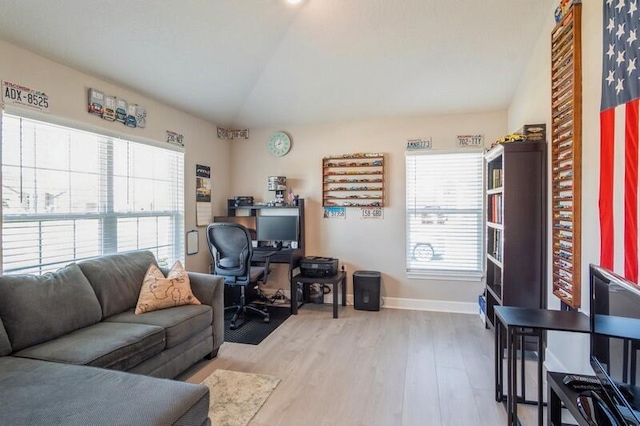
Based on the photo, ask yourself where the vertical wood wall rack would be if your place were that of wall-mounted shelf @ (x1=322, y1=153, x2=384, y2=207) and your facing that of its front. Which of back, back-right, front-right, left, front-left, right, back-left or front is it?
front-left

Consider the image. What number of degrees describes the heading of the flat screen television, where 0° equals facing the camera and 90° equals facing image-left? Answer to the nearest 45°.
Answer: approximately 45°

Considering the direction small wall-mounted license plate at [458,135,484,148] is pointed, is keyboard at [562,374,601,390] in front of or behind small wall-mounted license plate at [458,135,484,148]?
in front

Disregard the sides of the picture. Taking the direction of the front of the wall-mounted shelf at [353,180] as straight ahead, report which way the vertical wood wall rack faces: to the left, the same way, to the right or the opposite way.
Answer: to the right

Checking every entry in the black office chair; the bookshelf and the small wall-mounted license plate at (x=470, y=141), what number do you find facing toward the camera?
1

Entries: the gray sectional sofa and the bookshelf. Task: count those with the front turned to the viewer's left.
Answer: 1

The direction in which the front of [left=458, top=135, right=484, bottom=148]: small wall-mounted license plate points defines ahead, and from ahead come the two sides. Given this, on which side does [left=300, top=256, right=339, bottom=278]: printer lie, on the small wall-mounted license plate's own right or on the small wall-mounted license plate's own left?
on the small wall-mounted license plate's own right

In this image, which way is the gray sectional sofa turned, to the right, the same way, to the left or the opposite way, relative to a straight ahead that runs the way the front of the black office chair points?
to the right

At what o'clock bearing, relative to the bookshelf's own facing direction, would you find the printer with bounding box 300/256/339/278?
The printer is roughly at 12 o'clock from the bookshelf.

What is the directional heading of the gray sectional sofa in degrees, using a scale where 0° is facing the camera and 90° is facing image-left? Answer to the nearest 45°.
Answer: approximately 315°

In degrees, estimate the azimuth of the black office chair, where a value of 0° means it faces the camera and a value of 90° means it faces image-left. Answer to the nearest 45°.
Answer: approximately 225°

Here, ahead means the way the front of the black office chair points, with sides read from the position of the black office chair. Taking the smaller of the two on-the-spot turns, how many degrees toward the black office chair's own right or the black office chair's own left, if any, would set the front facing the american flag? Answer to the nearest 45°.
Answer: approximately 90° to the black office chair's own right

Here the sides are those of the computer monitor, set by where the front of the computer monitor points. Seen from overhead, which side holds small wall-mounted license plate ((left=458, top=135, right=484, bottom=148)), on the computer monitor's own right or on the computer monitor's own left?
on the computer monitor's own left

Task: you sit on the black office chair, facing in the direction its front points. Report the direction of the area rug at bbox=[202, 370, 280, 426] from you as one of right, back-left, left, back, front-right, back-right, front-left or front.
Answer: back-right
